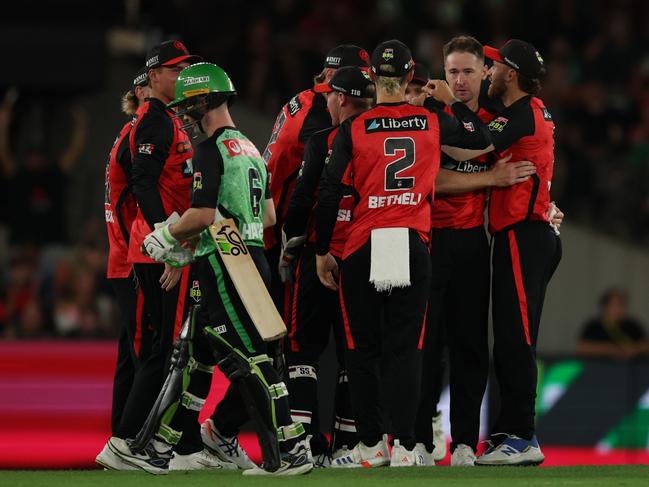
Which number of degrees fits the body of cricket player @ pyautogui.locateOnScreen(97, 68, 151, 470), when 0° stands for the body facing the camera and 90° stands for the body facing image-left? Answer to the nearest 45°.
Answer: approximately 270°

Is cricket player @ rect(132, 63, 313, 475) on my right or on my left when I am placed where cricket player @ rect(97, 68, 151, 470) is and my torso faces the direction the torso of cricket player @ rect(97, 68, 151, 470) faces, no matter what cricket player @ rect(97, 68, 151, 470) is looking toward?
on my right

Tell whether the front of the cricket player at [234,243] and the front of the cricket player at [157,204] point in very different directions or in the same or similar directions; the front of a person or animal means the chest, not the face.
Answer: very different directions

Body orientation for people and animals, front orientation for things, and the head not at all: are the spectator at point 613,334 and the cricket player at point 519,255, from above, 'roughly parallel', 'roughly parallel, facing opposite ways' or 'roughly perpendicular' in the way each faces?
roughly perpendicular

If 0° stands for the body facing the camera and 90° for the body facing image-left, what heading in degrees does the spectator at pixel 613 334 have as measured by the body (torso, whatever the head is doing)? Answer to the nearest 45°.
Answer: approximately 0°

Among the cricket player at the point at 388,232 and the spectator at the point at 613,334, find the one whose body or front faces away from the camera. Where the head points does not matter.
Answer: the cricket player

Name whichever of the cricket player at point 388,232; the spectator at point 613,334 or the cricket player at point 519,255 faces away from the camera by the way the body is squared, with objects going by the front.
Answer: the cricket player at point 388,232

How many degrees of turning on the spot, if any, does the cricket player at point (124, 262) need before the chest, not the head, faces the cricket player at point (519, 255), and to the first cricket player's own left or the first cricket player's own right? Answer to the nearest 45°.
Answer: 0° — they already face them
